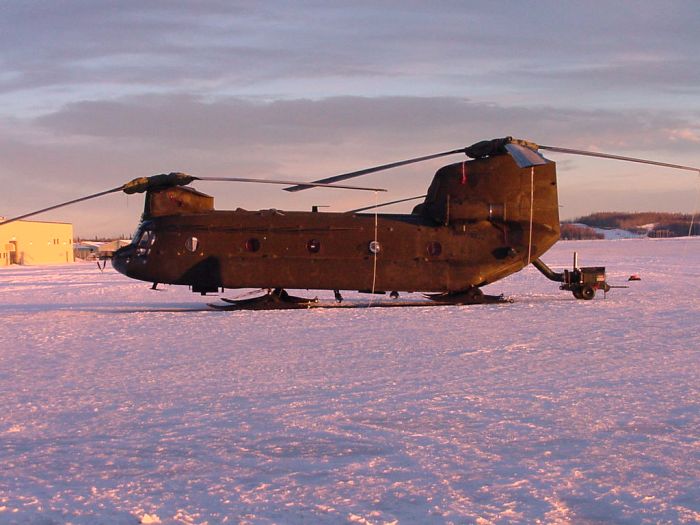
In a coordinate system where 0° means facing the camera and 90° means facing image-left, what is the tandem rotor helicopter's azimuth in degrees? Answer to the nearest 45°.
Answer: approximately 90°
